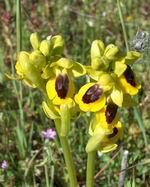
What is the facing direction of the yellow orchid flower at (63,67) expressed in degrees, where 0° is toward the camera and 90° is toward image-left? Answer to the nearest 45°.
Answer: approximately 0°

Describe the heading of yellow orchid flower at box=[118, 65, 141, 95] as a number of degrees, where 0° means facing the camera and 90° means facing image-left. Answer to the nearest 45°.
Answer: approximately 315°

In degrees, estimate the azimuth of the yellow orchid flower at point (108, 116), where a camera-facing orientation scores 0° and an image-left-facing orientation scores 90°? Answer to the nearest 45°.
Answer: approximately 315°
